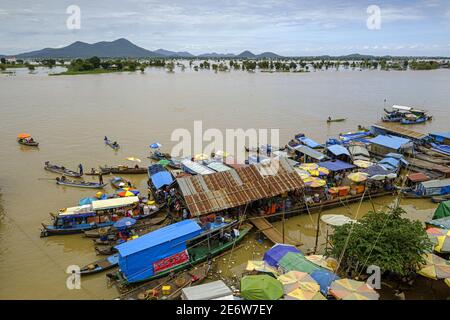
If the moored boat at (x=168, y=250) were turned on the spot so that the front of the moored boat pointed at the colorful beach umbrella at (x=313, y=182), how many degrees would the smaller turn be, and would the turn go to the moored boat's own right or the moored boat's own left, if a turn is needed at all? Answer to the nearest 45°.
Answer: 0° — it already faces it

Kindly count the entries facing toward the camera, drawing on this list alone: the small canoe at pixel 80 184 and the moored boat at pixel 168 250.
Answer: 0

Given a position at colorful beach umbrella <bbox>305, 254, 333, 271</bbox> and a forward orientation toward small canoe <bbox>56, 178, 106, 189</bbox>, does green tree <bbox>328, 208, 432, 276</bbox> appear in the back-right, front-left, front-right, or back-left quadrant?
back-right

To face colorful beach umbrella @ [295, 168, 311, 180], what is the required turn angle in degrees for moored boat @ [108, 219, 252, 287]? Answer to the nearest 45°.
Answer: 0° — it already faces it

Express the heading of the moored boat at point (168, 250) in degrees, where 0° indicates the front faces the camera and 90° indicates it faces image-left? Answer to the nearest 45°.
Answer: approximately 225°
